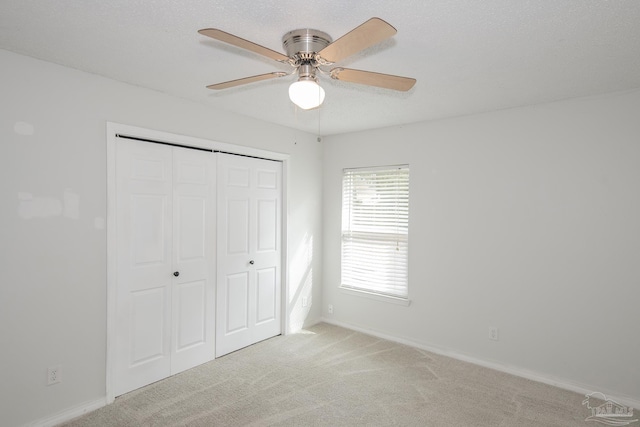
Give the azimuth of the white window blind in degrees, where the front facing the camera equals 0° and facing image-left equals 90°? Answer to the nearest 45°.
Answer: approximately 45°

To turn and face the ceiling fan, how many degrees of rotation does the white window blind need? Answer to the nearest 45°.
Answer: approximately 45° to its left
